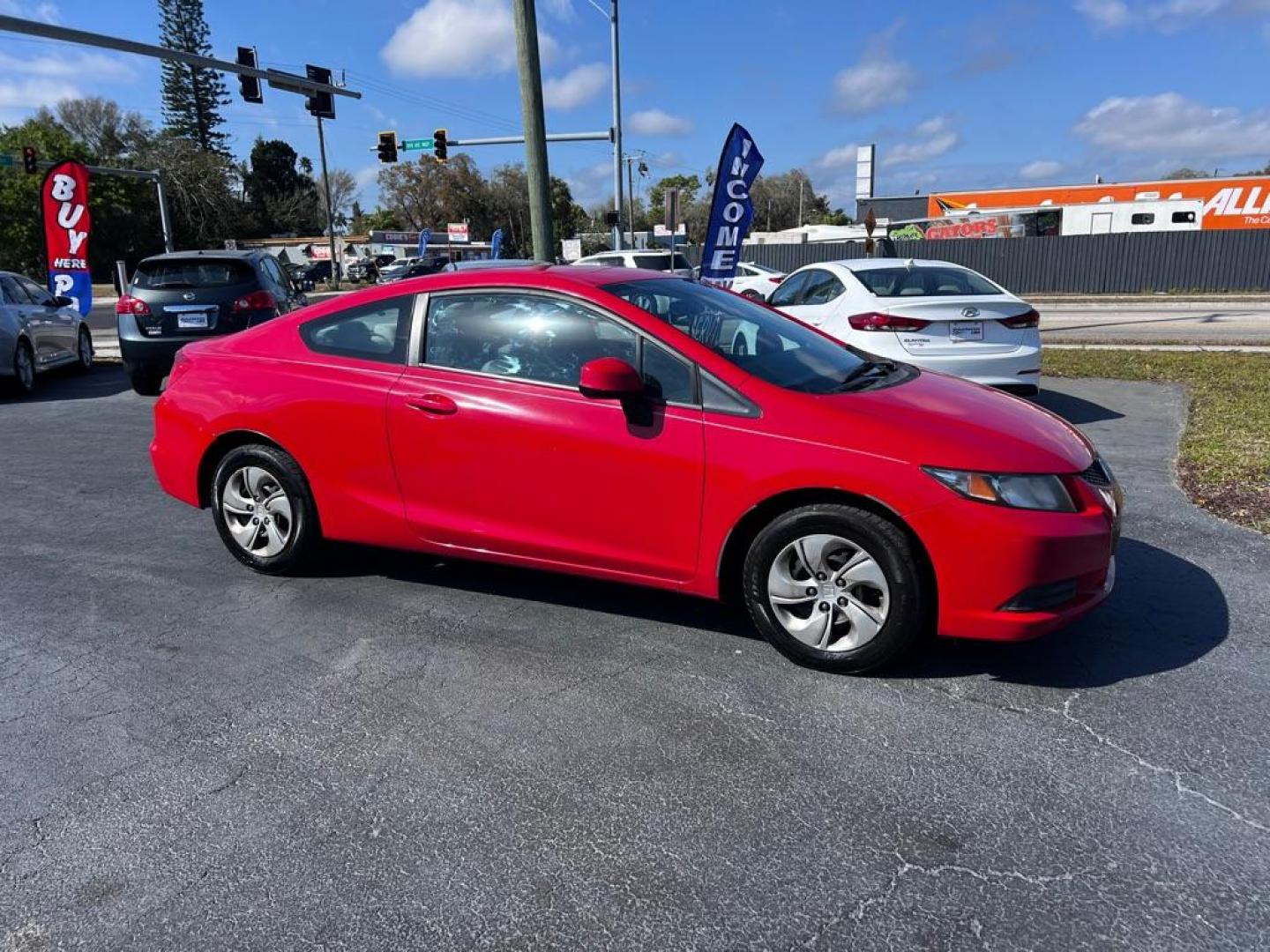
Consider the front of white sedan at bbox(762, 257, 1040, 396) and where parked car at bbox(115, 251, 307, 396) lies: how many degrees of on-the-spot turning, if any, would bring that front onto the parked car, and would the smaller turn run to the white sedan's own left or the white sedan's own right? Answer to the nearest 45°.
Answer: approximately 45° to the white sedan's own left

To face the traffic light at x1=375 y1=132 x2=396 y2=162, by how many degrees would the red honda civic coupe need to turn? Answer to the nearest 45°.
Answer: approximately 135° to its left

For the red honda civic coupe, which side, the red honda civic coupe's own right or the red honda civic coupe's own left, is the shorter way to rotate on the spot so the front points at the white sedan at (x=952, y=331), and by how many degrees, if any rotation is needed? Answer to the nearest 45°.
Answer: approximately 90° to the red honda civic coupe's own left

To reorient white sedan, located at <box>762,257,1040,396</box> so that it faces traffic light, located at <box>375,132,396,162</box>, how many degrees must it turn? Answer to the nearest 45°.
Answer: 0° — it already faces it

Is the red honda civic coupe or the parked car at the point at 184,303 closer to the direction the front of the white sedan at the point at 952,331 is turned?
the parked car

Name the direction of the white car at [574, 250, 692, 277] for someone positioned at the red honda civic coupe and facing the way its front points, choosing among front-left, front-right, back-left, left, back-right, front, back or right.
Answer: back-left

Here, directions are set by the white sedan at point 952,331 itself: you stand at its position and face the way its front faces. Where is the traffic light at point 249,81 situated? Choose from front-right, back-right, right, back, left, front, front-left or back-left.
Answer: front

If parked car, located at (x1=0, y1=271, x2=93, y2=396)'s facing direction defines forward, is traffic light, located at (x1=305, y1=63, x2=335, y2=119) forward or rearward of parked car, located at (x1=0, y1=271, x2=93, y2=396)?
forward

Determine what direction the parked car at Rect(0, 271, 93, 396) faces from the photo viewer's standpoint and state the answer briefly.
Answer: facing away from the viewer and to the right of the viewer

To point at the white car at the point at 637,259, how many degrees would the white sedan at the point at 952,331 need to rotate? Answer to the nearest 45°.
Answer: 0° — it already faces it

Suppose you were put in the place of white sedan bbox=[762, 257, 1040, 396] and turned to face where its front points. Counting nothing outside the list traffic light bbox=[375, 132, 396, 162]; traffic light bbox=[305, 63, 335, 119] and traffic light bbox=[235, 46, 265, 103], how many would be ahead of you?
3

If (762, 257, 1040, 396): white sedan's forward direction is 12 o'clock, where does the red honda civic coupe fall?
The red honda civic coupe is roughly at 8 o'clock from the white sedan.

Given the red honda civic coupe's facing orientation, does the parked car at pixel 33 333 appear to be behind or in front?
behind

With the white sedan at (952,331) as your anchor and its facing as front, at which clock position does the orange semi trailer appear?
The orange semi trailer is roughly at 2 o'clock from the white sedan.

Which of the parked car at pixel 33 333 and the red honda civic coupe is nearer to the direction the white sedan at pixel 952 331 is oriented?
the parked car

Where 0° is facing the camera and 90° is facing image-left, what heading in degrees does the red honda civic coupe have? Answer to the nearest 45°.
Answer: approximately 315°
